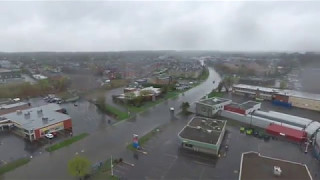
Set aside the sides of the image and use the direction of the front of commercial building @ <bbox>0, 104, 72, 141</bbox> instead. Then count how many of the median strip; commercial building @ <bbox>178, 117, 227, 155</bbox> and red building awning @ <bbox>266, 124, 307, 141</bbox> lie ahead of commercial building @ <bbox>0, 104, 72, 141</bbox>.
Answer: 3

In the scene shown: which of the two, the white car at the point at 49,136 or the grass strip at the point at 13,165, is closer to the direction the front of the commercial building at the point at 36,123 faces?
the white car

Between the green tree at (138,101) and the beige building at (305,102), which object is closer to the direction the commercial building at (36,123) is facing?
the beige building

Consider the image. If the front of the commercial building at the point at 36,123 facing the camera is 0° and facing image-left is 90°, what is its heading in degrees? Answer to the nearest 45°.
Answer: approximately 315°

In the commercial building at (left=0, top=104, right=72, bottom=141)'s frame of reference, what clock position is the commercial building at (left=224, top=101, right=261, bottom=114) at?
the commercial building at (left=224, top=101, right=261, bottom=114) is roughly at 11 o'clock from the commercial building at (left=0, top=104, right=72, bottom=141).

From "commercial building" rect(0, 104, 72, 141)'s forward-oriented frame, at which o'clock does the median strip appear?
The median strip is roughly at 12 o'clock from the commercial building.

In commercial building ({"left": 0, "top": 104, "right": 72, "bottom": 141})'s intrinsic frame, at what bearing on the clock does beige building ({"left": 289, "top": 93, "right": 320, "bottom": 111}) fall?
The beige building is roughly at 11 o'clock from the commercial building.

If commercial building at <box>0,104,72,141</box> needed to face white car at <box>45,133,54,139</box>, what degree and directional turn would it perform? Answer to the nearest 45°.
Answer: approximately 45° to its right
